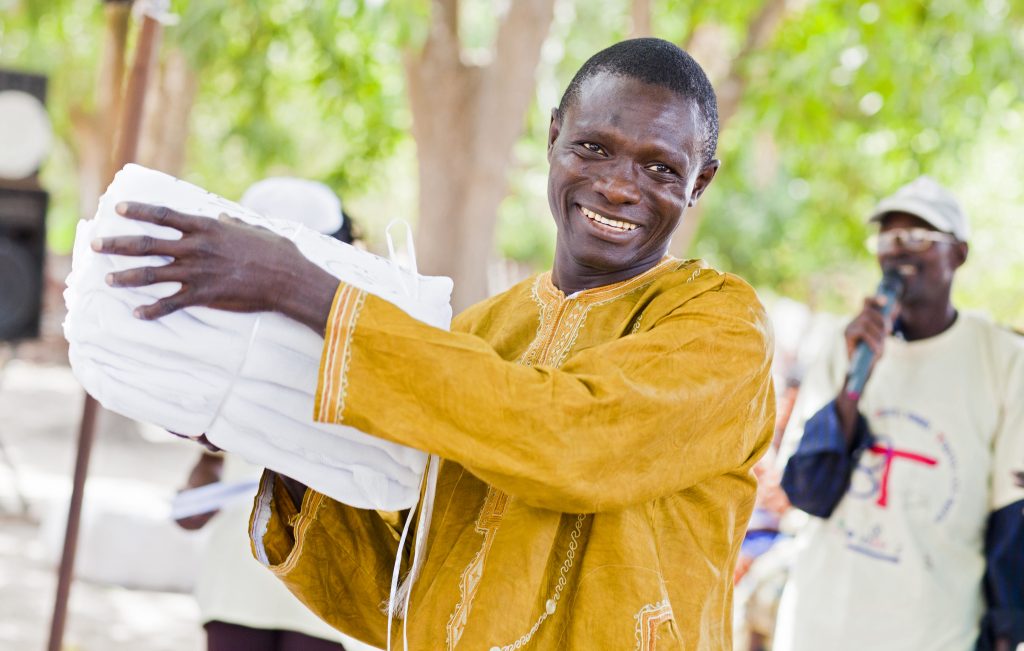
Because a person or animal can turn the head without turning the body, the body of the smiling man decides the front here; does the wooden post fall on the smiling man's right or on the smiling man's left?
on the smiling man's right

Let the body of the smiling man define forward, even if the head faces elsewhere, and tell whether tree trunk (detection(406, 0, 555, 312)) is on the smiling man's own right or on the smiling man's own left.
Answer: on the smiling man's own right

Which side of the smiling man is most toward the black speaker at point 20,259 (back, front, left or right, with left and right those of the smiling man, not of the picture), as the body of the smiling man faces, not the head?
right
